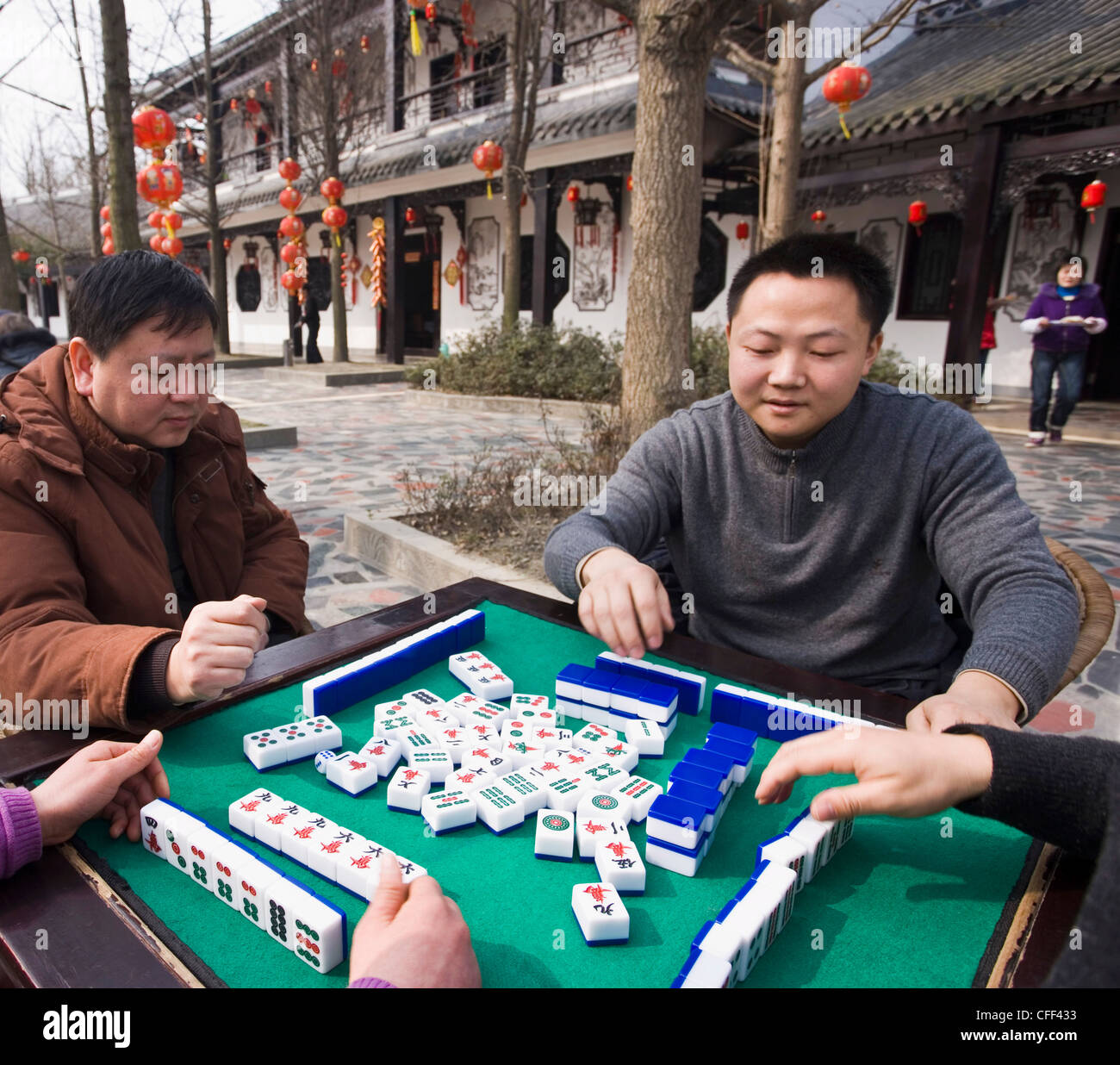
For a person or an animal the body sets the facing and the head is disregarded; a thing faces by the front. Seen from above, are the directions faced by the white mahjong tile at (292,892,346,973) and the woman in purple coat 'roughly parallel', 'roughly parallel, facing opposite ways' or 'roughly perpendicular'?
roughly parallel

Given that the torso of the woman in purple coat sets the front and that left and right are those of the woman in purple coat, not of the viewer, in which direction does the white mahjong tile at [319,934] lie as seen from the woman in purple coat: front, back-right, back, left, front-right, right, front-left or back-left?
front

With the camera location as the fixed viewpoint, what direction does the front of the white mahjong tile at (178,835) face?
facing the viewer and to the left of the viewer

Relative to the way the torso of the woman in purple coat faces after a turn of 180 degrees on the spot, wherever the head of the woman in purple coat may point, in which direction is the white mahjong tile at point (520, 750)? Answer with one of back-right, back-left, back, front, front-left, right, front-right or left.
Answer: back

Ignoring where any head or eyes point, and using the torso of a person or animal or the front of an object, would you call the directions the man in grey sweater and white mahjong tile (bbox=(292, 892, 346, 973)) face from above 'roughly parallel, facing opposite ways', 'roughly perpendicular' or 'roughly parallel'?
roughly parallel

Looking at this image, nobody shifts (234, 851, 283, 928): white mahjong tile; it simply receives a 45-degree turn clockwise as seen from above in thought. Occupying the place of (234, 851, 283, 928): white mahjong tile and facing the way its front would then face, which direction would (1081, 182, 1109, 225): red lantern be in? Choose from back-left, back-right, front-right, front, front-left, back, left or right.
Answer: back-right

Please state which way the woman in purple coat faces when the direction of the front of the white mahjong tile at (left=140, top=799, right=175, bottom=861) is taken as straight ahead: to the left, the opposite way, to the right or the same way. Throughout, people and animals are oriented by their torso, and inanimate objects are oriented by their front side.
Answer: the same way

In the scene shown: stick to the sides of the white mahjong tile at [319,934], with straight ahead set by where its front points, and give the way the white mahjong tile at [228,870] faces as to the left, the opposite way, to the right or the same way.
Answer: the same way

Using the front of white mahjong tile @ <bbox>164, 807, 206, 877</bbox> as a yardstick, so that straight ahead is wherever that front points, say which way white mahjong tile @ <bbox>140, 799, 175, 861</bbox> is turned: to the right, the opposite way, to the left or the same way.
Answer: the same way

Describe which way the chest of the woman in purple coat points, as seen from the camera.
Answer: toward the camera

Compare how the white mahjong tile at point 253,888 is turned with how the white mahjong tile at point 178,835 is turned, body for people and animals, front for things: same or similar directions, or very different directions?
same or similar directions

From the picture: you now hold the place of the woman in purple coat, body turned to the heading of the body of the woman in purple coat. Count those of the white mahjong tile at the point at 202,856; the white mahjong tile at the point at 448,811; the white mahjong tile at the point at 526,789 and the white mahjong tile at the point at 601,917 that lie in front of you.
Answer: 4

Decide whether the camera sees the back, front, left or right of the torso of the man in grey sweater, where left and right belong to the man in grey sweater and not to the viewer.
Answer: front

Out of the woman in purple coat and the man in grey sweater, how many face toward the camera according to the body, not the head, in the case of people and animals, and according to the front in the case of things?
2

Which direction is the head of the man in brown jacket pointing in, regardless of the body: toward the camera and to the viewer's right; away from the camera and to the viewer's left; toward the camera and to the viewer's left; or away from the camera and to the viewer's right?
toward the camera and to the viewer's right
